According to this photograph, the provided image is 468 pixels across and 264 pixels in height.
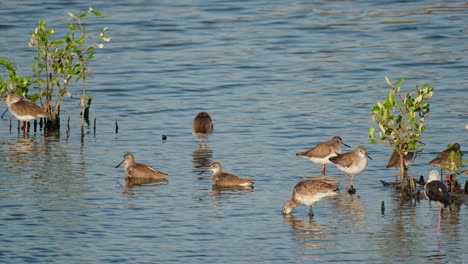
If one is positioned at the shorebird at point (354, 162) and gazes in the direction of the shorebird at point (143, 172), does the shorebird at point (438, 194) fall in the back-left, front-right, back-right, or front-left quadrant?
back-left

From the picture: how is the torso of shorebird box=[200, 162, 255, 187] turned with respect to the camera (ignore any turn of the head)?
to the viewer's left

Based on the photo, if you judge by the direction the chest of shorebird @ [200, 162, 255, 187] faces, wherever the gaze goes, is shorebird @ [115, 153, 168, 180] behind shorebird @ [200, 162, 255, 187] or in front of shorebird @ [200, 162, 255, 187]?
in front

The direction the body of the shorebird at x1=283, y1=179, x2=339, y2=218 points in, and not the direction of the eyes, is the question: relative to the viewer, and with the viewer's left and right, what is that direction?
facing to the left of the viewer

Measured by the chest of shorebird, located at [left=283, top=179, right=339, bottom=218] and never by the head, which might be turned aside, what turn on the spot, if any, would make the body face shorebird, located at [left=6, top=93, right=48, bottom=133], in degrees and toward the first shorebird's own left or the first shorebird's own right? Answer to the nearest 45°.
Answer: approximately 45° to the first shorebird's own right

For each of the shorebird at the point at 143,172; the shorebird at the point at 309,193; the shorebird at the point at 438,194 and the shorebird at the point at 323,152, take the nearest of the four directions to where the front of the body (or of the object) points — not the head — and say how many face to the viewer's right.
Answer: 1

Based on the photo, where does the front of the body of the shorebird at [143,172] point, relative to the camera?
to the viewer's left

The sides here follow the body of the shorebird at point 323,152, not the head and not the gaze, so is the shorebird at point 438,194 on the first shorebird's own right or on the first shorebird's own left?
on the first shorebird's own right

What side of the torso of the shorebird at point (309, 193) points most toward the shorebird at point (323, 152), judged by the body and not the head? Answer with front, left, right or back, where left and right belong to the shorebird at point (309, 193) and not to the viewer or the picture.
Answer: right

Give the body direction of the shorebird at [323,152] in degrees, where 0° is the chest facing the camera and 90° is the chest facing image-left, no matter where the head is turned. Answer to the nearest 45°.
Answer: approximately 270°

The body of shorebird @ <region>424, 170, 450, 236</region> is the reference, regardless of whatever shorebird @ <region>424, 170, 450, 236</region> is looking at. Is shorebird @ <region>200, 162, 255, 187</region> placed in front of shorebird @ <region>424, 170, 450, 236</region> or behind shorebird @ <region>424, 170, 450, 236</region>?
in front

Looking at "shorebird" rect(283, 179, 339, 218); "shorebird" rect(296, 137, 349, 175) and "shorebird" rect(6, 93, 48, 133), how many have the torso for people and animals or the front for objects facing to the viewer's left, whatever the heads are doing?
2

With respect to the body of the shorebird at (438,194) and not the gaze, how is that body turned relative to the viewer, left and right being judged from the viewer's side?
facing away from the viewer and to the left of the viewer

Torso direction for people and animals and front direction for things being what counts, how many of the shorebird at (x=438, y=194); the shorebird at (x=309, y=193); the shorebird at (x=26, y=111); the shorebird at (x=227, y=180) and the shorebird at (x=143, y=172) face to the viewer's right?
0

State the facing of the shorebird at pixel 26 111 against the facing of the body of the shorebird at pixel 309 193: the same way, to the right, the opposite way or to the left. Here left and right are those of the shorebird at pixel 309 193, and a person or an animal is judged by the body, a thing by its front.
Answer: the same way
